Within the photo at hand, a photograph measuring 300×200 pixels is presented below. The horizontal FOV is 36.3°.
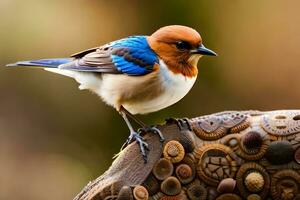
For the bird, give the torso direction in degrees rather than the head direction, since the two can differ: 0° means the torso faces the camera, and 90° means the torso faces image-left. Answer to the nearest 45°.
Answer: approximately 270°
